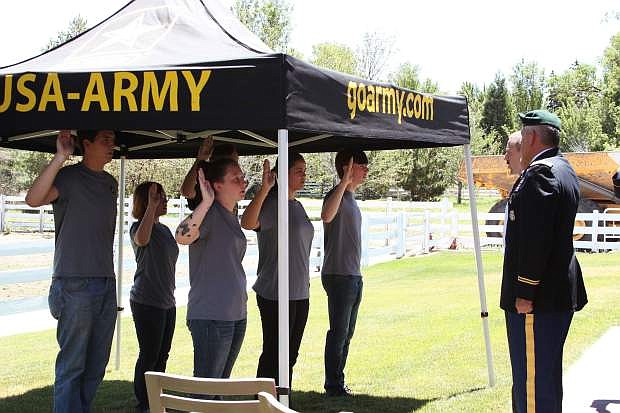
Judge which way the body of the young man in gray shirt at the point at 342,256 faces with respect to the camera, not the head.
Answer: to the viewer's right

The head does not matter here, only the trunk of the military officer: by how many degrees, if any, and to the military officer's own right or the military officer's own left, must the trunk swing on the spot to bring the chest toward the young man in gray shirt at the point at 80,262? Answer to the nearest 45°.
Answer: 0° — they already face them

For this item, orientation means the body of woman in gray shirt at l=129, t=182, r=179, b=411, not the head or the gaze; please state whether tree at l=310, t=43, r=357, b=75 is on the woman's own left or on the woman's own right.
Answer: on the woman's own left

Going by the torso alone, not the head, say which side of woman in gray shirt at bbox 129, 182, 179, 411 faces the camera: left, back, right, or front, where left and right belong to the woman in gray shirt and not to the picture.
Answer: right

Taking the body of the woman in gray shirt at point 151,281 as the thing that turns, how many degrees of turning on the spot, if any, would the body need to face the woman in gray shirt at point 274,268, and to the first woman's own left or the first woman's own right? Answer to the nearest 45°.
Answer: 0° — they already face them

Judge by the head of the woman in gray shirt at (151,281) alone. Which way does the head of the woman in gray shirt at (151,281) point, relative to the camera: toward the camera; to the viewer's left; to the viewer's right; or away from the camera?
to the viewer's right

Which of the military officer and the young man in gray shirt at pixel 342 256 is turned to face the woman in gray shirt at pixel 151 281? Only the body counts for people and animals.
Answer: the military officer

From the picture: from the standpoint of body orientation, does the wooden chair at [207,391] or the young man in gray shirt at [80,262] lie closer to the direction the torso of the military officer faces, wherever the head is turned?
the young man in gray shirt

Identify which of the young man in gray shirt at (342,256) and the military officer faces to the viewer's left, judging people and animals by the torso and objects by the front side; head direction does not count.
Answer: the military officer

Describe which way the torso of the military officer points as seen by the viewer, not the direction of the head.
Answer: to the viewer's left

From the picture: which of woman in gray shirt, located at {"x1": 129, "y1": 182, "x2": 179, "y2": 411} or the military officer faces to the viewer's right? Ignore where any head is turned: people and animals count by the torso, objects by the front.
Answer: the woman in gray shirt
